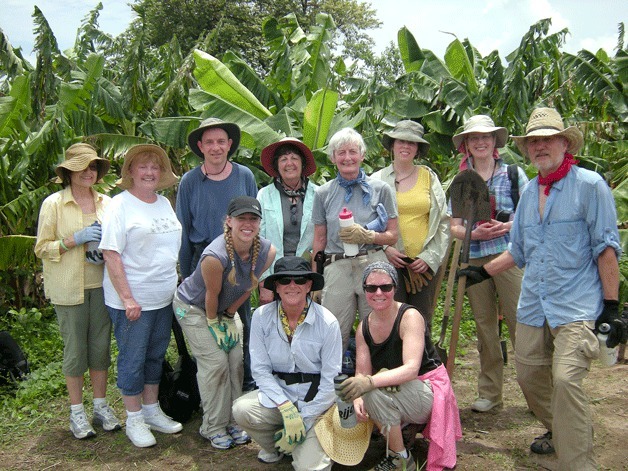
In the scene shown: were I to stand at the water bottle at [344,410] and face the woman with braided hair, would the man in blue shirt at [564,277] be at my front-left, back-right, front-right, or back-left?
back-right

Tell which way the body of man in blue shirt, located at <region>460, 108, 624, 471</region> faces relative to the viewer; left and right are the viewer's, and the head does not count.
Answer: facing the viewer and to the left of the viewer

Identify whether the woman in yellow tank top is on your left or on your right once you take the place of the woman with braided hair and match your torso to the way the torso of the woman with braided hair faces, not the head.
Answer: on your left

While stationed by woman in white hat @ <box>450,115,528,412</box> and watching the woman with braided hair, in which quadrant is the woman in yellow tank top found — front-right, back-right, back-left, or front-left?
front-right

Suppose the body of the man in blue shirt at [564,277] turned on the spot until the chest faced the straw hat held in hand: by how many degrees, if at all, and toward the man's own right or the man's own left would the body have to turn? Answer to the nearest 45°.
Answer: approximately 45° to the man's own right

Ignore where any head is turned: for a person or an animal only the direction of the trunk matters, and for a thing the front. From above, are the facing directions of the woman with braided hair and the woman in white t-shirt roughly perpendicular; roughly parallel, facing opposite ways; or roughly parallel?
roughly parallel

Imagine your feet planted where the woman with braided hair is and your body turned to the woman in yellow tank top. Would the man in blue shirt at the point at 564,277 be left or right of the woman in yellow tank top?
right

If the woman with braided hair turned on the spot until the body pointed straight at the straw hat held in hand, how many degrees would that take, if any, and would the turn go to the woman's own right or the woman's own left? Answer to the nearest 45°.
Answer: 0° — they already face it

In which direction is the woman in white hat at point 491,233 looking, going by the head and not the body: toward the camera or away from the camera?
toward the camera

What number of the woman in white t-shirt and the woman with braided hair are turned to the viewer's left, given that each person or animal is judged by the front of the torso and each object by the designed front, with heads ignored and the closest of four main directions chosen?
0

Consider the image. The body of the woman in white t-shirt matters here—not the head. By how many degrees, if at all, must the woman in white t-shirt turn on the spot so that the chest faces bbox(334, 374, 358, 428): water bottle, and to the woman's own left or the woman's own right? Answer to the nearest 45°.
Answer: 0° — they already face it

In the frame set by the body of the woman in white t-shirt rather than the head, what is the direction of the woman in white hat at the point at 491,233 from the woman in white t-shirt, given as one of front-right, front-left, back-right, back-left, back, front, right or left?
front-left

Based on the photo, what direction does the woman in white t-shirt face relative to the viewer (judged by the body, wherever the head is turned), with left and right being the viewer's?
facing the viewer and to the right of the viewer

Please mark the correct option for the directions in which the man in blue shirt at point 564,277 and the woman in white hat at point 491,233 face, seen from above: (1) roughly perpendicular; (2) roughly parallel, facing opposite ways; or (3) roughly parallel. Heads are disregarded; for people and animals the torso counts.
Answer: roughly parallel
